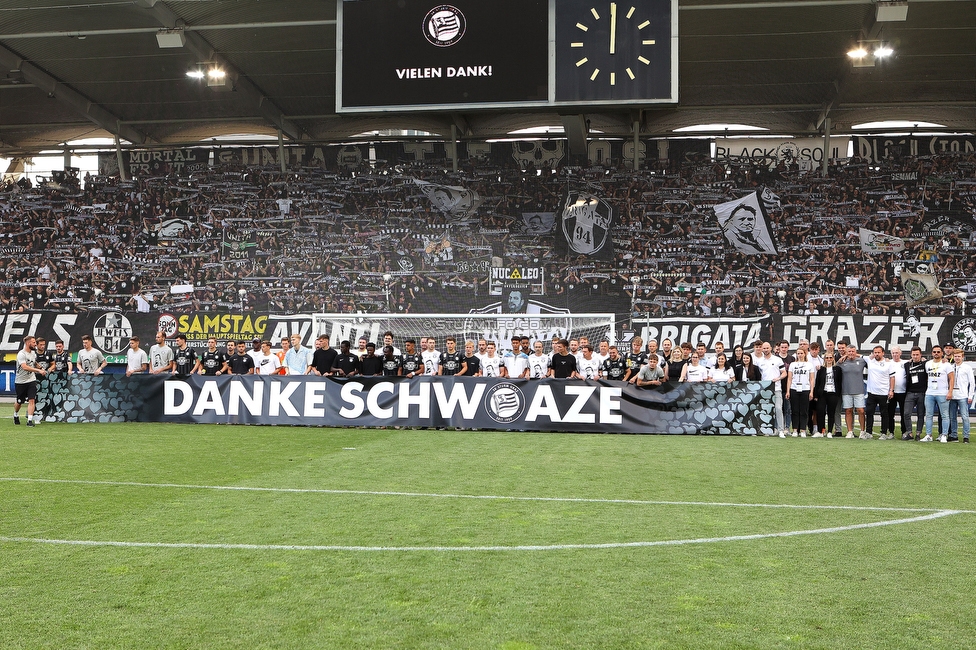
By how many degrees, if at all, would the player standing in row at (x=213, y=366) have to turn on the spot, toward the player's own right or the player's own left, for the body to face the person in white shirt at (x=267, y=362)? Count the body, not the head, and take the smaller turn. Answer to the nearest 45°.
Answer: approximately 45° to the player's own left
